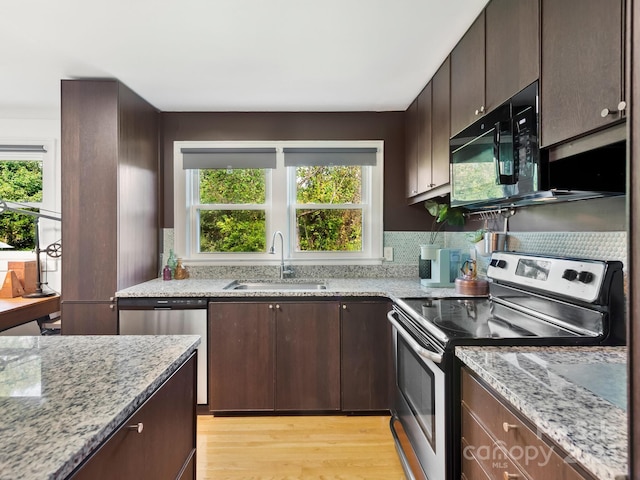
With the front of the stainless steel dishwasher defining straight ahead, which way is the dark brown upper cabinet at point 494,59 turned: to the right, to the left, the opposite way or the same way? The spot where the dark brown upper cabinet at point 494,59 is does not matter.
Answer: to the right

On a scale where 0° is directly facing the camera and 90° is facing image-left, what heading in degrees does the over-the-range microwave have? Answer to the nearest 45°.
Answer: approximately 45°

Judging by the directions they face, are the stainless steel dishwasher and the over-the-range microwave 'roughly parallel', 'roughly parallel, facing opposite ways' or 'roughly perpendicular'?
roughly perpendicular

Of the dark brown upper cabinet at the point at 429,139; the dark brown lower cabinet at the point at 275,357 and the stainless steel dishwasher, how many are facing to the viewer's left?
1

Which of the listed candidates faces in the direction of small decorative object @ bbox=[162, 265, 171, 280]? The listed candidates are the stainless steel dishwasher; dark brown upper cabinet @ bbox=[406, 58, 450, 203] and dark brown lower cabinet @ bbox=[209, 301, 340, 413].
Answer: the dark brown upper cabinet

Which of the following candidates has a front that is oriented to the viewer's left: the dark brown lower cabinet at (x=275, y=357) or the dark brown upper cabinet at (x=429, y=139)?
the dark brown upper cabinet

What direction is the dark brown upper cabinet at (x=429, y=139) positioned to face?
to the viewer's left

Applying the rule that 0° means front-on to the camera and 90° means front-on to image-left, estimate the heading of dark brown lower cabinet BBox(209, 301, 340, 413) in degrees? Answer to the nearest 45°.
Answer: approximately 0°

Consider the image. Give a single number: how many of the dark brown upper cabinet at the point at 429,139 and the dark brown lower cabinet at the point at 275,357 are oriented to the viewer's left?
1

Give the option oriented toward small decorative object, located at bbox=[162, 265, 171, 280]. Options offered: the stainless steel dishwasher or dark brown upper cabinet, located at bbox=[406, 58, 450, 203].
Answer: the dark brown upper cabinet

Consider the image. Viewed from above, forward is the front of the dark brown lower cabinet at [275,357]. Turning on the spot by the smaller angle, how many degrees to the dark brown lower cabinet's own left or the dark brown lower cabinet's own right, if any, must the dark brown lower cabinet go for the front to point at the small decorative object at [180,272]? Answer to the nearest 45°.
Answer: approximately 135° to the dark brown lower cabinet's own right
